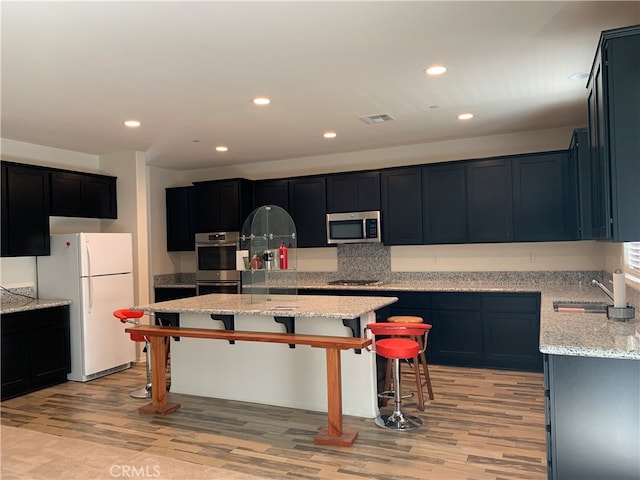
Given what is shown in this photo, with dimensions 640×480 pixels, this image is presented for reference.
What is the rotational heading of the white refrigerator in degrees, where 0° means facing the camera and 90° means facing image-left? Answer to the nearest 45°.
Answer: approximately 315°

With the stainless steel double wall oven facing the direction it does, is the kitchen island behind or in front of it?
in front

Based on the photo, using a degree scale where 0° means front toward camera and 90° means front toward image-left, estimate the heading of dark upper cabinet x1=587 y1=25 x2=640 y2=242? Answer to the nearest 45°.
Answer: approximately 90°

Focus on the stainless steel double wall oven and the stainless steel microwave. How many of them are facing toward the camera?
2
